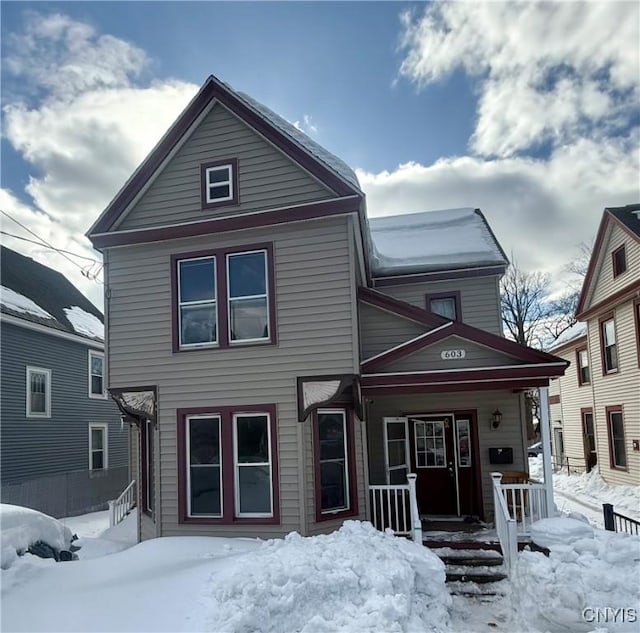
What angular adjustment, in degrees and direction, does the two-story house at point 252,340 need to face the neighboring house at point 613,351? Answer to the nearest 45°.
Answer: approximately 135° to its left

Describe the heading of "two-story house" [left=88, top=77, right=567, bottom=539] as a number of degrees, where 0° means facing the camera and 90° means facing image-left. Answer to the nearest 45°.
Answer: approximately 0°

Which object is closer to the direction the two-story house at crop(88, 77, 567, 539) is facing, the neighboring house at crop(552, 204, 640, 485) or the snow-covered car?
the snow-covered car

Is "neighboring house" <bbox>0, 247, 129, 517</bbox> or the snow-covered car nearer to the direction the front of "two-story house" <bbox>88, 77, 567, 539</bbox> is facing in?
the snow-covered car

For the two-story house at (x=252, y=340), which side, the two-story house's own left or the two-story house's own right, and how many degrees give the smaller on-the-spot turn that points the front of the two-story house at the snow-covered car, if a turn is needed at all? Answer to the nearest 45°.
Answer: approximately 45° to the two-story house's own right

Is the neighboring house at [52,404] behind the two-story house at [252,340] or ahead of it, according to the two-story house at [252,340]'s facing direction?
behind
